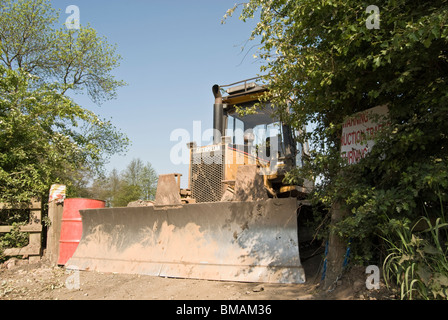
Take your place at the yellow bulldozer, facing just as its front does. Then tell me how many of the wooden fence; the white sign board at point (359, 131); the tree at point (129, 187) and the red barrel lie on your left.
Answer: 1

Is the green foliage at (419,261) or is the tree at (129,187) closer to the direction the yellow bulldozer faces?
the green foliage

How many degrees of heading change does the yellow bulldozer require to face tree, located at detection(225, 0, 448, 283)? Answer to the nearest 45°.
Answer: approximately 90° to its left

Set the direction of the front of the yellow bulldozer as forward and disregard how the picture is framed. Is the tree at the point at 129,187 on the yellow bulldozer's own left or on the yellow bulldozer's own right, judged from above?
on the yellow bulldozer's own right

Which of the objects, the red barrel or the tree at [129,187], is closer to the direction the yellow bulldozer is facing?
the red barrel

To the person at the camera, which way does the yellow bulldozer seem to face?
facing the viewer and to the left of the viewer

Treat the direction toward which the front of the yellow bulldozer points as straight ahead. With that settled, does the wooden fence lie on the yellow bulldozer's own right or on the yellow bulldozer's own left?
on the yellow bulldozer's own right

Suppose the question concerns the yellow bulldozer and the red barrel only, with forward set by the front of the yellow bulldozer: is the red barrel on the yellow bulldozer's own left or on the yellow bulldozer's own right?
on the yellow bulldozer's own right

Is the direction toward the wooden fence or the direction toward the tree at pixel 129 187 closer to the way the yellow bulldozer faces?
the wooden fence
